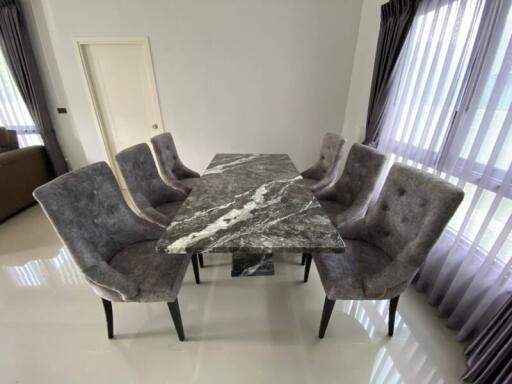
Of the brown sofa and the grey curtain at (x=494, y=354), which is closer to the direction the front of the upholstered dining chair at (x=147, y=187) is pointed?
the grey curtain

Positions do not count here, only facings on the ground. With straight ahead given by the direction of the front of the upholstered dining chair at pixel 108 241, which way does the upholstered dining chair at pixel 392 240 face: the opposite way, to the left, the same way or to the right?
the opposite way

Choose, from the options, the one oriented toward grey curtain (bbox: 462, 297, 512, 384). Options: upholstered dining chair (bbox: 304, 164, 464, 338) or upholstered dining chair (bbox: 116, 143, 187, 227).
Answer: upholstered dining chair (bbox: 116, 143, 187, 227)

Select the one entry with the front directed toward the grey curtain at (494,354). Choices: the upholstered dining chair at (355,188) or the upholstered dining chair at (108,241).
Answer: the upholstered dining chair at (108,241)

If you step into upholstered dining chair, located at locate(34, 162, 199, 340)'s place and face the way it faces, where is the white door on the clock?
The white door is roughly at 8 o'clock from the upholstered dining chair.

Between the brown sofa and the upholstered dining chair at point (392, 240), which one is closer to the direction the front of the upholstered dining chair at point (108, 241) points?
the upholstered dining chair

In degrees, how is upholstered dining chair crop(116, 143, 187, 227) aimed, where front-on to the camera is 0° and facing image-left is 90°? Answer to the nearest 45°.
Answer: approximately 315°

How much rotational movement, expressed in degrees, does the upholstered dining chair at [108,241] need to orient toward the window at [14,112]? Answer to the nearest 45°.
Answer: approximately 135° to its left
